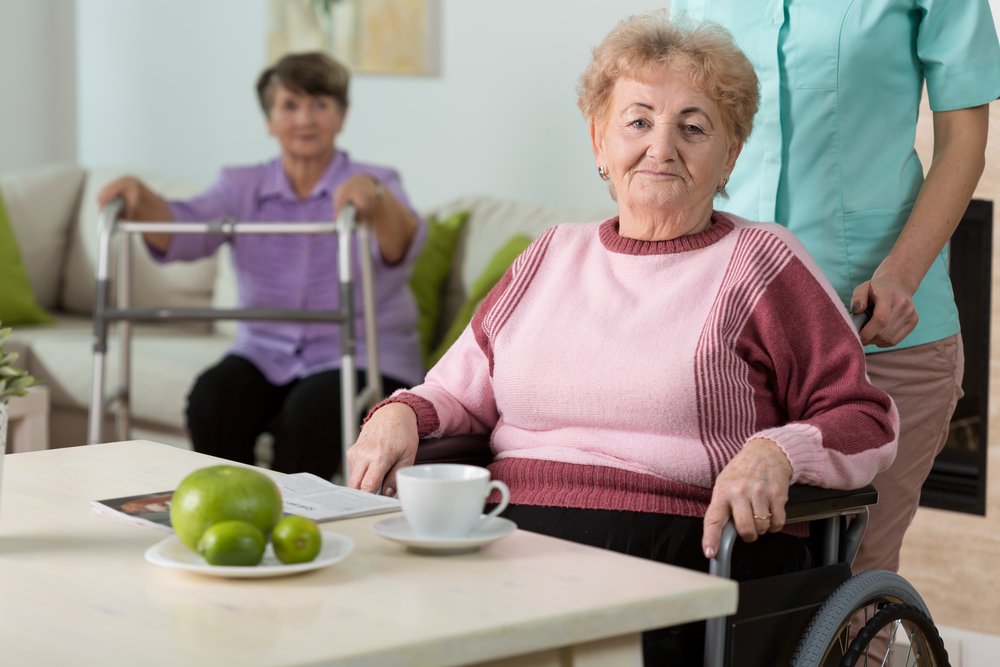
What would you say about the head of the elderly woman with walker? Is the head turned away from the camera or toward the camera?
toward the camera

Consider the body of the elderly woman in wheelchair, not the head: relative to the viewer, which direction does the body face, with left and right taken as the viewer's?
facing the viewer and to the left of the viewer

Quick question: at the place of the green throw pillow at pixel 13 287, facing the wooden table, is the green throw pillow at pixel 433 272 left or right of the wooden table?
left

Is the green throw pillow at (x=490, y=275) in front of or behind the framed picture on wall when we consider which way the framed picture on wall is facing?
in front

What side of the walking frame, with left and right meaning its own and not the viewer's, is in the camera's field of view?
front

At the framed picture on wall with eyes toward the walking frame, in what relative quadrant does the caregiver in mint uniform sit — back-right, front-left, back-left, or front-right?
front-left

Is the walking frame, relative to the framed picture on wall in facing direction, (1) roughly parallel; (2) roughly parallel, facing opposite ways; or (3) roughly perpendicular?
roughly parallel

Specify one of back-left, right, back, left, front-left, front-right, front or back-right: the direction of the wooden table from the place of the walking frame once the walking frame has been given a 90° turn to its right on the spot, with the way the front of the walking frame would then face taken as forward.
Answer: left

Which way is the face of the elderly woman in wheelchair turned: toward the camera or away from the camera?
toward the camera

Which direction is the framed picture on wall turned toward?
toward the camera

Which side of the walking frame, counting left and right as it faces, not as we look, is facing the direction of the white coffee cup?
front

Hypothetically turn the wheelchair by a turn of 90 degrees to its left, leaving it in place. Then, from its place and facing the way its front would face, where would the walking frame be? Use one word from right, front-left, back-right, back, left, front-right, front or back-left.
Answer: back

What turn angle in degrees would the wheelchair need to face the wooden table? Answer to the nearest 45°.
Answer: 0° — it already faces it

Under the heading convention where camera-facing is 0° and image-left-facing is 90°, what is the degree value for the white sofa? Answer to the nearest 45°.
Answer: approximately 0°
